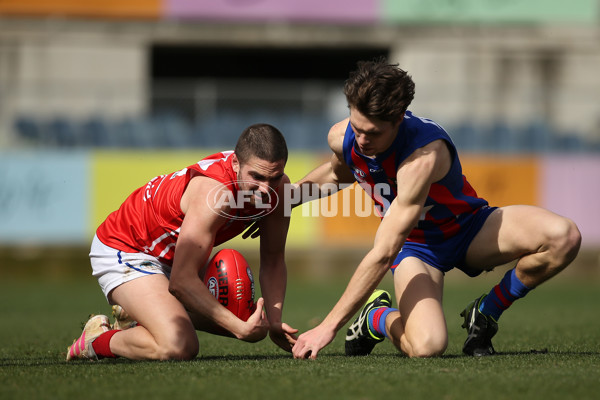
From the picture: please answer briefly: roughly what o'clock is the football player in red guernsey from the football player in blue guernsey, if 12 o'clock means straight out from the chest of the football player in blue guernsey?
The football player in red guernsey is roughly at 1 o'clock from the football player in blue guernsey.

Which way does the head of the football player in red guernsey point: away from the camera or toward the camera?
toward the camera

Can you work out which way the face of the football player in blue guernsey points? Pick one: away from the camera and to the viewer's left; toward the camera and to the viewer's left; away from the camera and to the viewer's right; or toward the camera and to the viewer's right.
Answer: toward the camera and to the viewer's left

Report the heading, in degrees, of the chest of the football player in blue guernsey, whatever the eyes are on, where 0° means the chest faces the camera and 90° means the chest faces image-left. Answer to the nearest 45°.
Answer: approximately 45°
